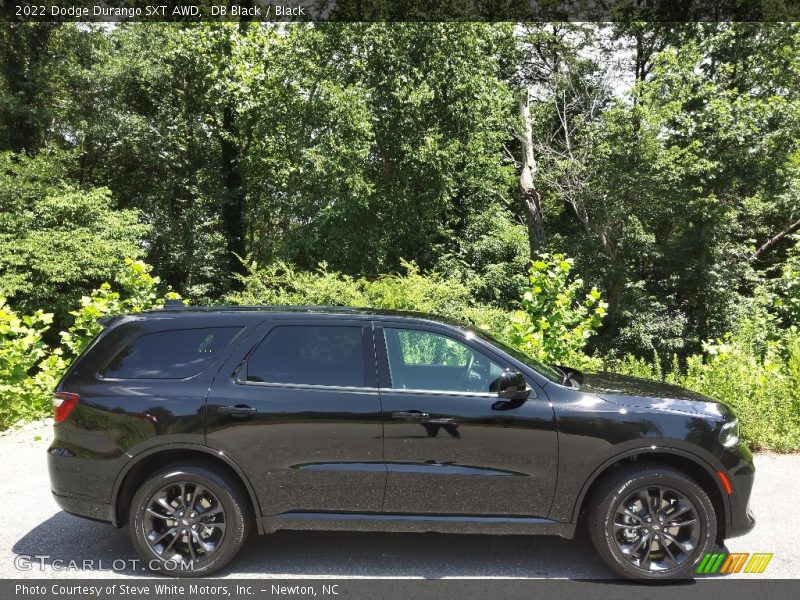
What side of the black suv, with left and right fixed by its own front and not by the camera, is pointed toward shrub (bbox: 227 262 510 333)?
left

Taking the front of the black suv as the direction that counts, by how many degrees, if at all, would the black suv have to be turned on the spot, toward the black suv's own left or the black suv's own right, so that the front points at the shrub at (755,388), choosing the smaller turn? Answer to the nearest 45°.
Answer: approximately 45° to the black suv's own left

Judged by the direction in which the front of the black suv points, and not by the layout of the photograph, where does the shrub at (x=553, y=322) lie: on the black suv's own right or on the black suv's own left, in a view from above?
on the black suv's own left

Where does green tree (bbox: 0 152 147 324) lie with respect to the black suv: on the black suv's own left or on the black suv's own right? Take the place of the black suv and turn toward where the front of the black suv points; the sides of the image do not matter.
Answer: on the black suv's own left

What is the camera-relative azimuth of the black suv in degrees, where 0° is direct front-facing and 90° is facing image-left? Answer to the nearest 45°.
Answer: approximately 270°

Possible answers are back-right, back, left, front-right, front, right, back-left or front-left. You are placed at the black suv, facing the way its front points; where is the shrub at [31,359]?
back-left

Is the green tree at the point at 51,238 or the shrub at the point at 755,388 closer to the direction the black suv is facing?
the shrub

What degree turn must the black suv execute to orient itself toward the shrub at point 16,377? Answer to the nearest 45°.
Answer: approximately 135° to its left
